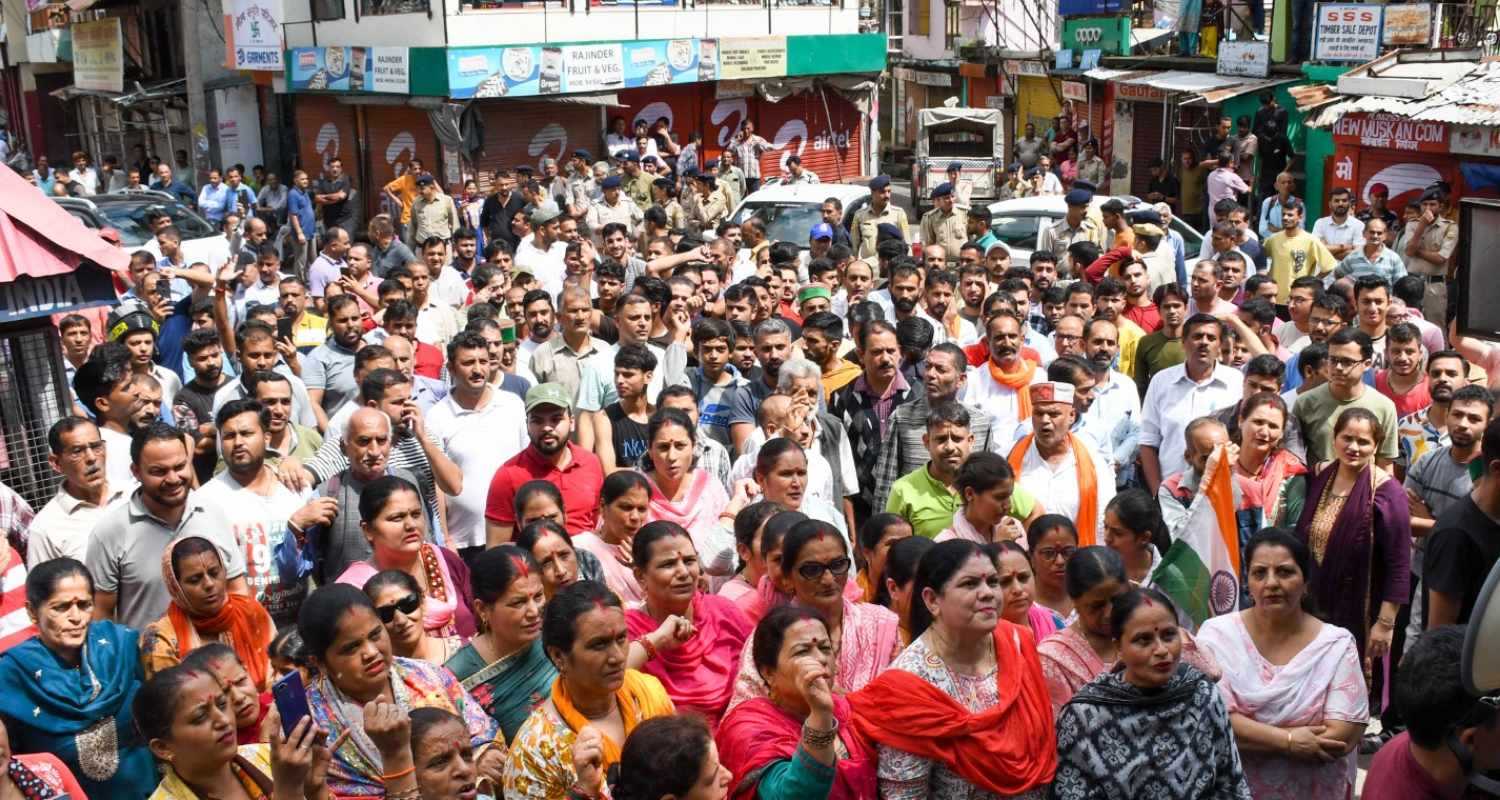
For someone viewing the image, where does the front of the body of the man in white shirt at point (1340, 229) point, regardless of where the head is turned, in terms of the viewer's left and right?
facing the viewer

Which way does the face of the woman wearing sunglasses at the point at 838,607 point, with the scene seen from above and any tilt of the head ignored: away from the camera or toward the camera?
toward the camera

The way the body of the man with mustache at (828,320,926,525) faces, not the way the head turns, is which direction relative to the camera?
toward the camera

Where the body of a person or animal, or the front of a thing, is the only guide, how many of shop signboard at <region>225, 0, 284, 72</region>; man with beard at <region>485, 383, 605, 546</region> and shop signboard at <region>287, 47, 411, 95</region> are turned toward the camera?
3

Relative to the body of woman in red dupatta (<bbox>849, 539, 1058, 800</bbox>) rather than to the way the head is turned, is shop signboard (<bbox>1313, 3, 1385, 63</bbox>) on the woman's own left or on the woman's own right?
on the woman's own left

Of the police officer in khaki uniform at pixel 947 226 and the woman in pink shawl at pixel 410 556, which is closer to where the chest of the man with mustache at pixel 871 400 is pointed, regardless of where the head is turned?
the woman in pink shawl

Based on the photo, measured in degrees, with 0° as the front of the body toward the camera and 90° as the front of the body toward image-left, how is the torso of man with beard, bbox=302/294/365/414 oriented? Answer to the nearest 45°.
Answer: approximately 315°

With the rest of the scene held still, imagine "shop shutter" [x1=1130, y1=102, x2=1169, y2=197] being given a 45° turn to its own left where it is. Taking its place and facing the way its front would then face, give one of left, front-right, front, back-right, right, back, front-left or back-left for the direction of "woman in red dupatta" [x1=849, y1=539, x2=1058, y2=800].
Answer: front-right

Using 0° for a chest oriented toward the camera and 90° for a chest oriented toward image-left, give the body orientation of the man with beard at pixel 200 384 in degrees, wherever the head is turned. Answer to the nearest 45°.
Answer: approximately 315°

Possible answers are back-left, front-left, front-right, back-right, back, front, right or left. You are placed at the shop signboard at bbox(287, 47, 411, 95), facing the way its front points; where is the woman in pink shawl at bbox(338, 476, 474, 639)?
front

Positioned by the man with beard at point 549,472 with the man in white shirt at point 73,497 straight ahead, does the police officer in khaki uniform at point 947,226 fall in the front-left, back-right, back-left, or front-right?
back-right

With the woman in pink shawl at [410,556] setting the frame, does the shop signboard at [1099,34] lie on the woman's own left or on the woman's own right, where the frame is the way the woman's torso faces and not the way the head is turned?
on the woman's own left

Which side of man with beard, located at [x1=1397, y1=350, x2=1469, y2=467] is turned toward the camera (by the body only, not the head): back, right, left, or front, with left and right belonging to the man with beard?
front
